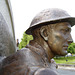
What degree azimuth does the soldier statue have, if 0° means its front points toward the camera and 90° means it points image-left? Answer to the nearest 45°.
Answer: approximately 270°
